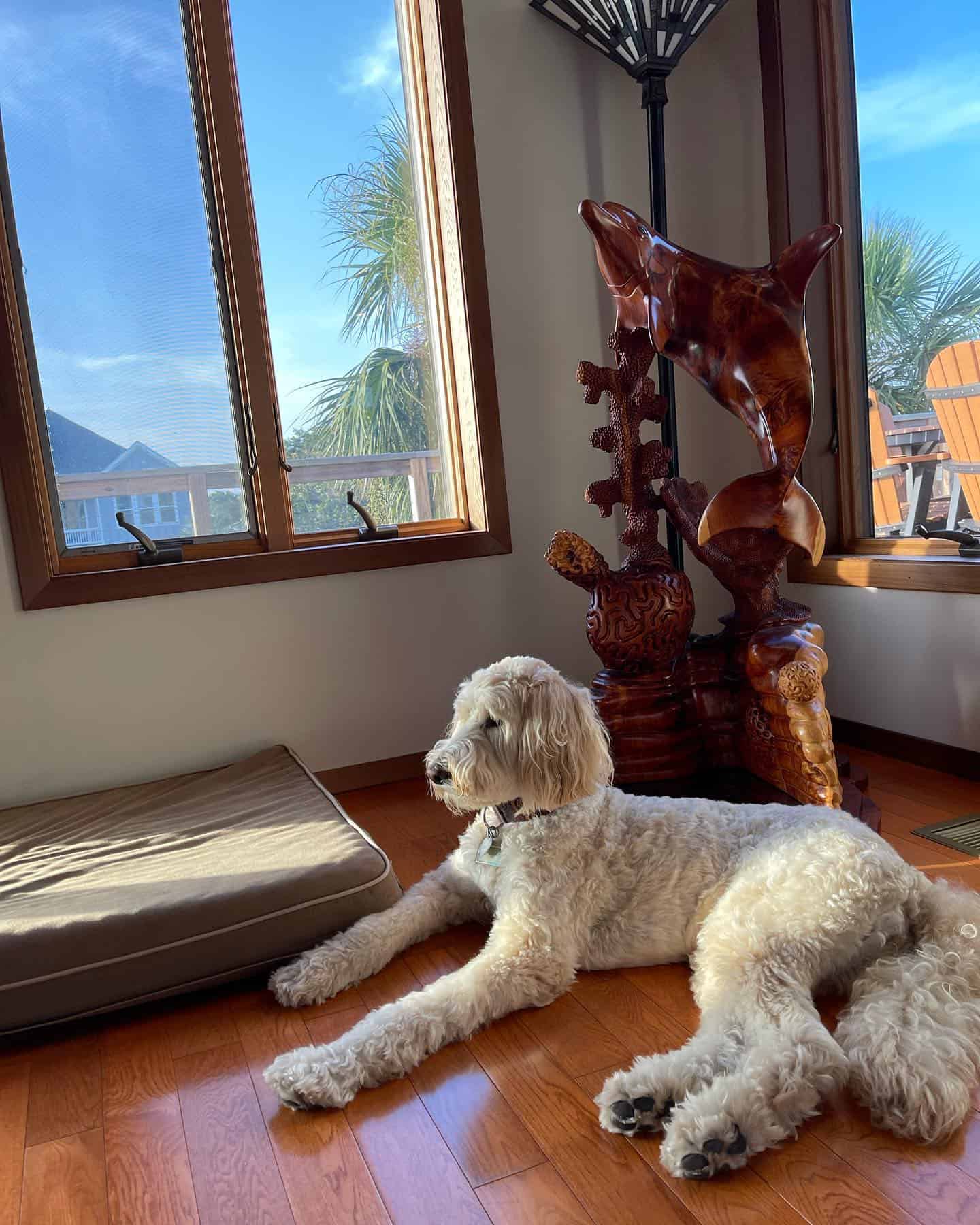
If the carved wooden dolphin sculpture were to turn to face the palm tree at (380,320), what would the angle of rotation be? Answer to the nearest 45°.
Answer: approximately 45° to its right

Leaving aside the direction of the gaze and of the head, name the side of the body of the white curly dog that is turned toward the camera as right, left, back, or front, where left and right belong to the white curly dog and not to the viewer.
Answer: left

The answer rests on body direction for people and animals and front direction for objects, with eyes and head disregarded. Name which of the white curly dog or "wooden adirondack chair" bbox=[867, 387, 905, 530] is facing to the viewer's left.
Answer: the white curly dog

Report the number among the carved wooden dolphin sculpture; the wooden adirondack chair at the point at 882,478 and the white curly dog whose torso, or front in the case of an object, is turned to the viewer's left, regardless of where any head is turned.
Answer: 2

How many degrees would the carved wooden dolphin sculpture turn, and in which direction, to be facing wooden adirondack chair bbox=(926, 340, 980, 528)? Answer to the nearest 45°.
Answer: approximately 135° to its right

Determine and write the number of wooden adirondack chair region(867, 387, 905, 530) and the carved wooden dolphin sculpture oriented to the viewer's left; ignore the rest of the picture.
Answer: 1

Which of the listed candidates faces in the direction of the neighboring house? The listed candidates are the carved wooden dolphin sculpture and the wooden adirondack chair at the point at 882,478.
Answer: the carved wooden dolphin sculpture

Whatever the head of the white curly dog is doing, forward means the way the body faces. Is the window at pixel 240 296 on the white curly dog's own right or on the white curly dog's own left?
on the white curly dog's own right

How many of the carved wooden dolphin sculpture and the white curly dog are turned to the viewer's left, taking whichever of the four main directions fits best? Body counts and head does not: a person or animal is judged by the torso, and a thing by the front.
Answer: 2

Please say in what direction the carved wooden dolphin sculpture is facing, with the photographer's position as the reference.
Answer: facing to the left of the viewer

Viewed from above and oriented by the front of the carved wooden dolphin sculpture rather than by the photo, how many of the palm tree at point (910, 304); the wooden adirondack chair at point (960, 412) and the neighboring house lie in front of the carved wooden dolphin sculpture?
1

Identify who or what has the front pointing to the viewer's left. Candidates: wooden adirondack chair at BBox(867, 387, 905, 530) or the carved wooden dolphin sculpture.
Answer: the carved wooden dolphin sculpture

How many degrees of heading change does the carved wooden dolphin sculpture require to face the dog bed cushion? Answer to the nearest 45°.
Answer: approximately 45° to its left
